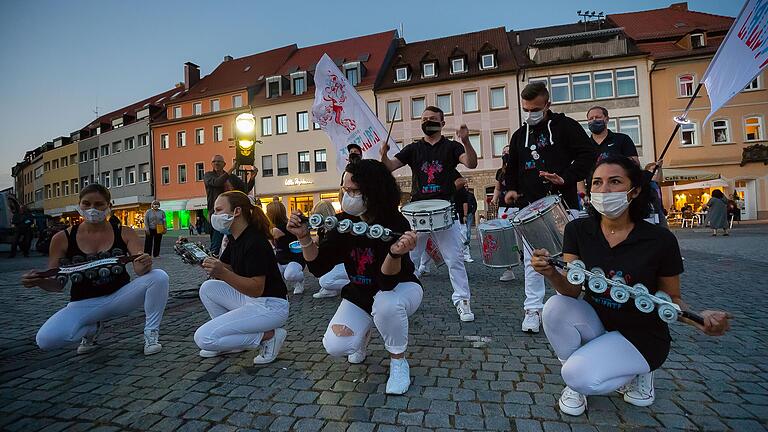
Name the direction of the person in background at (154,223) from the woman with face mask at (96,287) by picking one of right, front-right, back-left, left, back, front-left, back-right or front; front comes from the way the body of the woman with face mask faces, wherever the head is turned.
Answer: back

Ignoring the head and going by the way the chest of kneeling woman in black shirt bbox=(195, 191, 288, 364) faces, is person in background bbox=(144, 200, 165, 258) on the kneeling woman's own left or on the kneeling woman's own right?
on the kneeling woman's own right

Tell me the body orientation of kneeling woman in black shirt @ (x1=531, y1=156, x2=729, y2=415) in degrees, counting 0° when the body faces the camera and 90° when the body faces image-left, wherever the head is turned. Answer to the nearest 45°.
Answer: approximately 45°

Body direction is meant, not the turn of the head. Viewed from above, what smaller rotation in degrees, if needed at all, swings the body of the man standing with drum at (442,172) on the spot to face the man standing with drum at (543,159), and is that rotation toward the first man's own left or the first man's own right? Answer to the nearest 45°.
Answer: approximately 45° to the first man's own left
